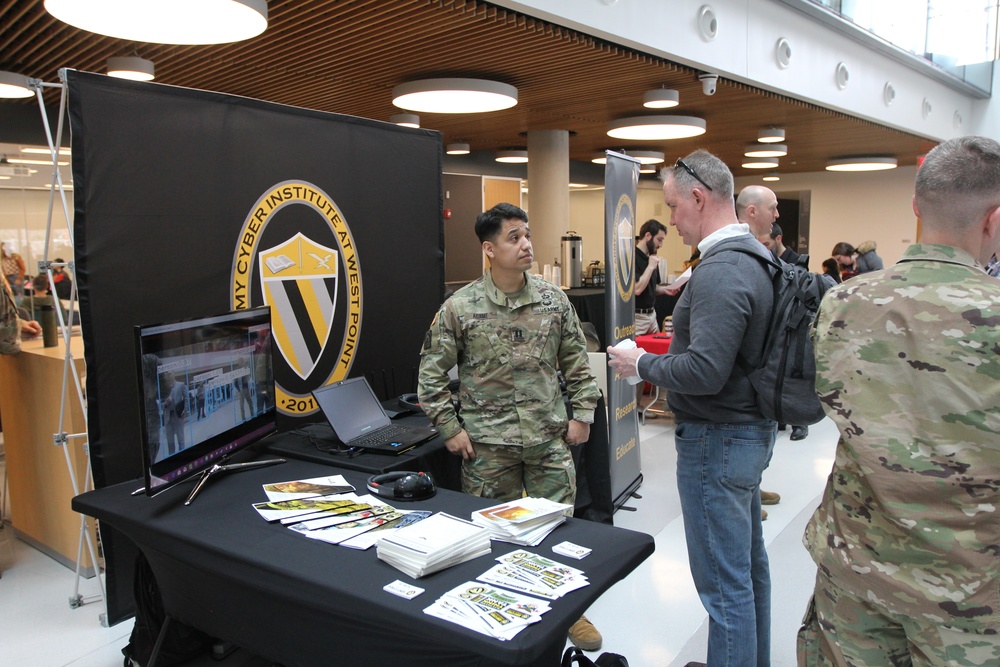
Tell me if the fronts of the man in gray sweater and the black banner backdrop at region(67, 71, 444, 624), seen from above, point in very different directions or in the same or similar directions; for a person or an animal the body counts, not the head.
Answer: very different directions

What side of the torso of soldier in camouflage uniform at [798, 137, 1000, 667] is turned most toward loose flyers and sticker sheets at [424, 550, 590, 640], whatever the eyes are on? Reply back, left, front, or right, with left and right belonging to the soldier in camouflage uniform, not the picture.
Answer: left

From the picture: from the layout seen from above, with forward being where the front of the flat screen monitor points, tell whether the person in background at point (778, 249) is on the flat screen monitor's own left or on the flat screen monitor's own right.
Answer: on the flat screen monitor's own left

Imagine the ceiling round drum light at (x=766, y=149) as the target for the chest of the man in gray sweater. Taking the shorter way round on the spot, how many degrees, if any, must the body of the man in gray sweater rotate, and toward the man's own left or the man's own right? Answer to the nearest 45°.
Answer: approximately 90° to the man's own right

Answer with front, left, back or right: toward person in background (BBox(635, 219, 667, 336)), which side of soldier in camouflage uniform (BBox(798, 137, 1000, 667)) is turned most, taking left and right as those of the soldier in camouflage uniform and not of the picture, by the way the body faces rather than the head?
front

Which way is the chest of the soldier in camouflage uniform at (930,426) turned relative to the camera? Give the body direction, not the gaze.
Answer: away from the camera

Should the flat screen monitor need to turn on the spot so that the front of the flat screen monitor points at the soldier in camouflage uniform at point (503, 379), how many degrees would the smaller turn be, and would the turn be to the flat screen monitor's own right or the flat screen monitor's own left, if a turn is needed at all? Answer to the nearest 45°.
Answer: approximately 45° to the flat screen monitor's own left

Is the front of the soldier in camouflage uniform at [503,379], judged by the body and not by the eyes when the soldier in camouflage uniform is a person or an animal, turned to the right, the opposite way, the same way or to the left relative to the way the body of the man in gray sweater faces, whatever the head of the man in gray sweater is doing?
to the left

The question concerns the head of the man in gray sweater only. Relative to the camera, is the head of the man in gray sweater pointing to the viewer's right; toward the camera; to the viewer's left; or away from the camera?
to the viewer's left

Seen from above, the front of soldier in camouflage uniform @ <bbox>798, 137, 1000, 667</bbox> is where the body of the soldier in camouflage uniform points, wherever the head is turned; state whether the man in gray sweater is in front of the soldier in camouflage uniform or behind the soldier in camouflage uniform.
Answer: in front

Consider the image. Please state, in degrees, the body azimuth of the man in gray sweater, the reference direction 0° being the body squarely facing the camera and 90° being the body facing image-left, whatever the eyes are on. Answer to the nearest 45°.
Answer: approximately 90°

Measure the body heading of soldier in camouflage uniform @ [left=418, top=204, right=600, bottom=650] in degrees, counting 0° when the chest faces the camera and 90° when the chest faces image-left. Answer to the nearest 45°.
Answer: approximately 0°

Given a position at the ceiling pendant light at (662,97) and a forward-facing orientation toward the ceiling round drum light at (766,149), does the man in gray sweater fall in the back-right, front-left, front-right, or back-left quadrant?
back-right
